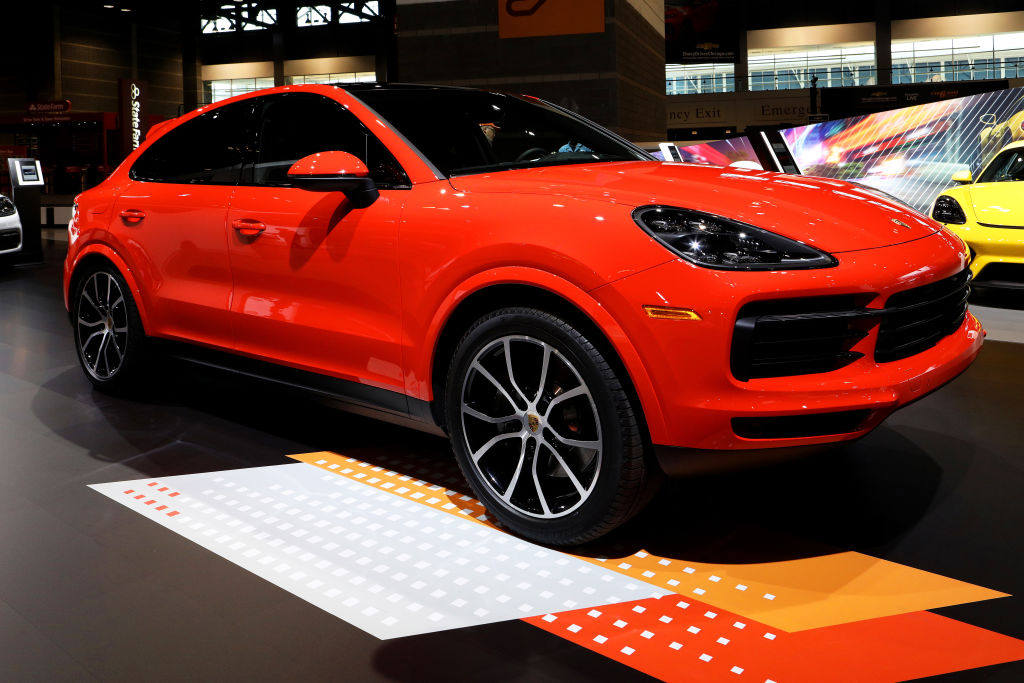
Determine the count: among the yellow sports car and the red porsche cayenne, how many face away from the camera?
0

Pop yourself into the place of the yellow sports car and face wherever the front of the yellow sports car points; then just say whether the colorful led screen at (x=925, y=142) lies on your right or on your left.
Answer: on your right

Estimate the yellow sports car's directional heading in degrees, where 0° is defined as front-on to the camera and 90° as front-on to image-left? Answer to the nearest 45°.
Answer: approximately 45°

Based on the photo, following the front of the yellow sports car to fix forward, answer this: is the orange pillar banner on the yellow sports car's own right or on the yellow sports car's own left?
on the yellow sports car's own right

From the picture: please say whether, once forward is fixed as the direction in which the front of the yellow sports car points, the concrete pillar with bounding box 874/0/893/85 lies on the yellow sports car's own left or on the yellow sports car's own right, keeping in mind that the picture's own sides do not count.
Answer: on the yellow sports car's own right

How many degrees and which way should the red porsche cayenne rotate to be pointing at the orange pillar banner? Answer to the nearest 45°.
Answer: approximately 135° to its left

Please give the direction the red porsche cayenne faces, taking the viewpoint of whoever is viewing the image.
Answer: facing the viewer and to the right of the viewer
